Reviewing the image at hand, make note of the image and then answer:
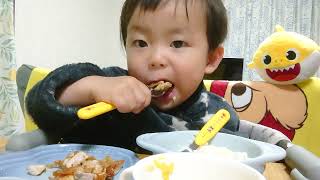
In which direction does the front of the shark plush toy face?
toward the camera

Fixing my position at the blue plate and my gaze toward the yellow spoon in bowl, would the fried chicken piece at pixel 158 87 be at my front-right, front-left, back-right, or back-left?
front-left

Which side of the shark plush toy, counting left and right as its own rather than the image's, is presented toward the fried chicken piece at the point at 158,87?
front

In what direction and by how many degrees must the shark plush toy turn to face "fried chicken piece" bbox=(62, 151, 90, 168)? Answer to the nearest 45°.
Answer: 0° — it already faces it

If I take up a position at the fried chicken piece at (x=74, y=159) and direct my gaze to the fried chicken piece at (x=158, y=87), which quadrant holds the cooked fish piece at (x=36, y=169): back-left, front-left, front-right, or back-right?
back-left

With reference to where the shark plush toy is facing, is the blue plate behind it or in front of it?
in front

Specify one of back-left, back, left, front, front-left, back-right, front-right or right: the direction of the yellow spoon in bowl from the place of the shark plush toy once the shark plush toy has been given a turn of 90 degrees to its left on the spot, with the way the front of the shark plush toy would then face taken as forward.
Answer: right
